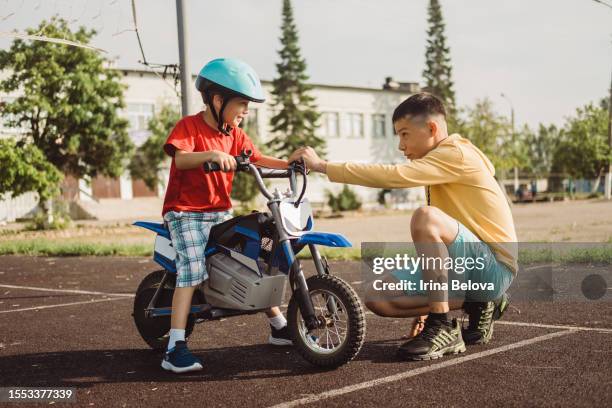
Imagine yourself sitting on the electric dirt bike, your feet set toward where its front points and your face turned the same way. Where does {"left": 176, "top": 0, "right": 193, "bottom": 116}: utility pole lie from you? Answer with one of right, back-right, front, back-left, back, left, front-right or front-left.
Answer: back-left

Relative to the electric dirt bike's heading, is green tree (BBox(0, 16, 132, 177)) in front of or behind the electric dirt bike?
behind

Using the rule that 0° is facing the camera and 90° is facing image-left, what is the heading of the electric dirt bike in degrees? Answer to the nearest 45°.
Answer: approximately 315°

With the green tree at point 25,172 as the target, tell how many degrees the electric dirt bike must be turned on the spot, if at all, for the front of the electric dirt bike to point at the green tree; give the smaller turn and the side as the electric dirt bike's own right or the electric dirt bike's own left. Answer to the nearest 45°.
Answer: approximately 135° to the electric dirt bike's own left

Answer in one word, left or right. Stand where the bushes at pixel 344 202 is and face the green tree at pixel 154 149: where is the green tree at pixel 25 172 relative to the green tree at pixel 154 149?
left

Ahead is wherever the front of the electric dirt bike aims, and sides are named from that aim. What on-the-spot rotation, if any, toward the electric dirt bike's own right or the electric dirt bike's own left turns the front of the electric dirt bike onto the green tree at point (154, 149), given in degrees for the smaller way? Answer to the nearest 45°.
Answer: approximately 135° to the electric dirt bike's own left

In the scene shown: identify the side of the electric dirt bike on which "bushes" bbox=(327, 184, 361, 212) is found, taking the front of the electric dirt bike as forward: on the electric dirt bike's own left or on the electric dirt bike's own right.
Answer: on the electric dirt bike's own left
